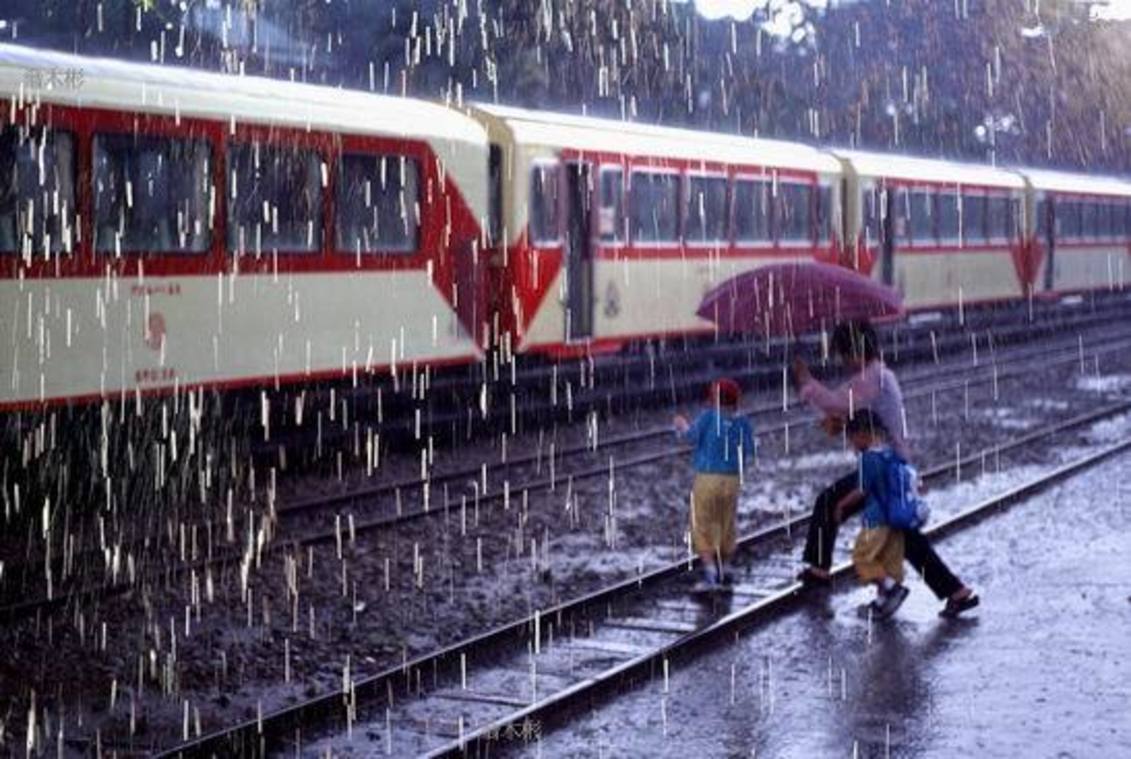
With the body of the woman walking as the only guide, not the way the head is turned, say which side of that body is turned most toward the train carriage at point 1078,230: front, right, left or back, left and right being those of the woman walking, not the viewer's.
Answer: right

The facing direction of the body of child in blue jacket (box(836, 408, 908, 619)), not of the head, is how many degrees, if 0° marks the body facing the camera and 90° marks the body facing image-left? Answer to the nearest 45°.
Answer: approximately 90°

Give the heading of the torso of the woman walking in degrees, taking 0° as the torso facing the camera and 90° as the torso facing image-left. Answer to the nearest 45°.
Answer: approximately 90°

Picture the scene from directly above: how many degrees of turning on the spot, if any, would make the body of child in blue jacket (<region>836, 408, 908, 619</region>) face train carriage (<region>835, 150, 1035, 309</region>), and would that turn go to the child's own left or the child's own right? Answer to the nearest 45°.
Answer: approximately 90° to the child's own right

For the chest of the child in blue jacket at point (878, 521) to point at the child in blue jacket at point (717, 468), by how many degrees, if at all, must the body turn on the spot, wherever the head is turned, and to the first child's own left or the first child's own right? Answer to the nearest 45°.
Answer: approximately 45° to the first child's own right

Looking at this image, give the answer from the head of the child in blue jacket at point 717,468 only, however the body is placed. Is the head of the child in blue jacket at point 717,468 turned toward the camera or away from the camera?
away from the camera

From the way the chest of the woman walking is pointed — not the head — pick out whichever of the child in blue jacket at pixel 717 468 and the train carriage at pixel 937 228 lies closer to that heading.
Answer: the child in blue jacket
